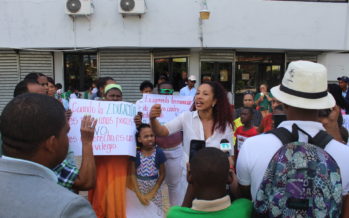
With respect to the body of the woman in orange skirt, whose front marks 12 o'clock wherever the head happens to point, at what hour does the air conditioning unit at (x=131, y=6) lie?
The air conditioning unit is roughly at 6 o'clock from the woman in orange skirt.

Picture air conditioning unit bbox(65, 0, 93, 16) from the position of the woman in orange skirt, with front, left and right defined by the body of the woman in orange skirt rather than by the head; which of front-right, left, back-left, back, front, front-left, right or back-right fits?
back

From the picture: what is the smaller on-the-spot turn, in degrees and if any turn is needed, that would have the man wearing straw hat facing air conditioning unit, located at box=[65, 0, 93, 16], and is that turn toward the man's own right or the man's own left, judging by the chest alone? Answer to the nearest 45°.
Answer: approximately 45° to the man's own left

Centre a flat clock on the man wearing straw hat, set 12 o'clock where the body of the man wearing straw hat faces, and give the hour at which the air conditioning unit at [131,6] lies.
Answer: The air conditioning unit is roughly at 11 o'clock from the man wearing straw hat.

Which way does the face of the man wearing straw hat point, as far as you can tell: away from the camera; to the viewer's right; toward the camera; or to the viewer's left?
away from the camera

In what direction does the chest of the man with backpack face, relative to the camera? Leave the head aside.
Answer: away from the camera

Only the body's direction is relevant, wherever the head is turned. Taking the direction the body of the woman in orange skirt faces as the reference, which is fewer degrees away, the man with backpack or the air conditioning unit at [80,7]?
the man with backpack

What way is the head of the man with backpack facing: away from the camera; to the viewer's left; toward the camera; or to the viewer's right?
away from the camera
